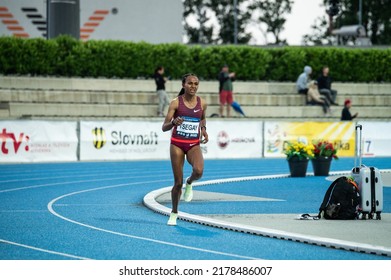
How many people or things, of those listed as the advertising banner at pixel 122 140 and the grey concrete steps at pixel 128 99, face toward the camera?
2

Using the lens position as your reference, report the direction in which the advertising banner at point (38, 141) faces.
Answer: facing the viewer

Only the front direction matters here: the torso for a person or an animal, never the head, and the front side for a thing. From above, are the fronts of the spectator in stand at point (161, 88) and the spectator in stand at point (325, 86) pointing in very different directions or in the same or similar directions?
same or similar directions

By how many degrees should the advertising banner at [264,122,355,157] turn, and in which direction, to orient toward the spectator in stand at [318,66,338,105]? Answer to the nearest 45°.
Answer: approximately 180°

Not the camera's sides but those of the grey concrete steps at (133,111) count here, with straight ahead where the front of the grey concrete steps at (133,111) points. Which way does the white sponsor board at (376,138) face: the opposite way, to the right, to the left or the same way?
the same way

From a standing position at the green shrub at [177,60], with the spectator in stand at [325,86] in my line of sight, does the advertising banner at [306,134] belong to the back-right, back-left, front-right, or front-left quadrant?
front-right

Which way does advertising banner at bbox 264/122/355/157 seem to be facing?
toward the camera

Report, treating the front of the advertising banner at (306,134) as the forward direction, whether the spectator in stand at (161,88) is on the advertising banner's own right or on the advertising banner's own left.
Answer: on the advertising banner's own right

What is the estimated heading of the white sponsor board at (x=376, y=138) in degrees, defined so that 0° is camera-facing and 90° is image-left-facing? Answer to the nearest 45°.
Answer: approximately 0°

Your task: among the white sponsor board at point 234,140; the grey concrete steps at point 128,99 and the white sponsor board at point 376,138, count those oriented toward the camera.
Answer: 3

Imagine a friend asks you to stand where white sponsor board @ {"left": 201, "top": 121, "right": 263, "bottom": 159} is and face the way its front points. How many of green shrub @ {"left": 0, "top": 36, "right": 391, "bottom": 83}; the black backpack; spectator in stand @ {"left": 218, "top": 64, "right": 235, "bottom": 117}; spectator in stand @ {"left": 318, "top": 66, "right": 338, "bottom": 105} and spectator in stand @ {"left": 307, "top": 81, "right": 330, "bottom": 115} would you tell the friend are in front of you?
1

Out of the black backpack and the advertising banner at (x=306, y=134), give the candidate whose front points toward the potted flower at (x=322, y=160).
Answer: the advertising banner

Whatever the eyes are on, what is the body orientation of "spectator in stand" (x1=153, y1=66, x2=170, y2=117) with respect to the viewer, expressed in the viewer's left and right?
facing the viewer and to the right of the viewer

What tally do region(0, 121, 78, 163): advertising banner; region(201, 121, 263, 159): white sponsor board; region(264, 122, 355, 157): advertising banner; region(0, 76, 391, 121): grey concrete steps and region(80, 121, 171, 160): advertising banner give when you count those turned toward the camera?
5

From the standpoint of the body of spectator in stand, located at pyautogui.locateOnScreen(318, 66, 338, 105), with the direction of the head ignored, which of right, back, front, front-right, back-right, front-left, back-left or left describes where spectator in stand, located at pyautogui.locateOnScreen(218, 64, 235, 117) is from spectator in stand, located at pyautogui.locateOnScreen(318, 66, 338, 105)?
right

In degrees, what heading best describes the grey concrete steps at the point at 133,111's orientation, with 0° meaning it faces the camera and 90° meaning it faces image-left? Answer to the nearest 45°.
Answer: approximately 0°
